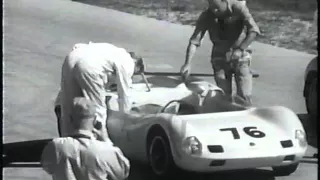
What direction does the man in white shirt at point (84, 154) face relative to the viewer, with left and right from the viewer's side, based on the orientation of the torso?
facing away from the viewer

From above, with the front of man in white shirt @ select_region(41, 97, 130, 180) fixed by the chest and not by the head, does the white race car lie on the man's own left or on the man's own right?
on the man's own right

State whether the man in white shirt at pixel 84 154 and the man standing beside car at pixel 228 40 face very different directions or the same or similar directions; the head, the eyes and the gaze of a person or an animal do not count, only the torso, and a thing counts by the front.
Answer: very different directions

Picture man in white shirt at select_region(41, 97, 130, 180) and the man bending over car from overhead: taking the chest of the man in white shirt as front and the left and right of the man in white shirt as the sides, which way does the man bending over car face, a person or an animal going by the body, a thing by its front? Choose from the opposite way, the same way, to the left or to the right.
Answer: to the right

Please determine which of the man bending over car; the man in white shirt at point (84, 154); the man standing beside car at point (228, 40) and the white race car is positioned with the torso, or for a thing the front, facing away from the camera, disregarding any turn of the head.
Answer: the man in white shirt

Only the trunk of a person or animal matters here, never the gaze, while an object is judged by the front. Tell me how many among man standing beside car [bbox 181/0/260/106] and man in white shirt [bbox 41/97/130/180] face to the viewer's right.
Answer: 0

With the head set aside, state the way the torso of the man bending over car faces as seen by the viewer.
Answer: to the viewer's right

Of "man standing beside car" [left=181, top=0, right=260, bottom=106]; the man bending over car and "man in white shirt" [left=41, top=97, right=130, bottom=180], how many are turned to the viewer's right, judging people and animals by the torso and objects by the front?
1

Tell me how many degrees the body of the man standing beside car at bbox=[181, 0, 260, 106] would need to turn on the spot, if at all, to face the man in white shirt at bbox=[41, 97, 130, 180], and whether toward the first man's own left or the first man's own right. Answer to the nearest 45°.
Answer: approximately 45° to the first man's own right

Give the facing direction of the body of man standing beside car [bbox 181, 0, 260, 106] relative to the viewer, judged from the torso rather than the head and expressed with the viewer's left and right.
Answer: facing the viewer
